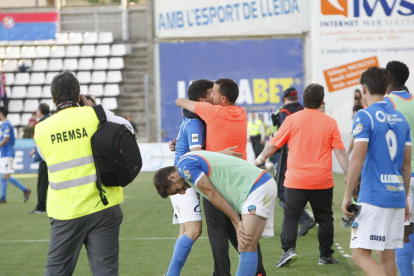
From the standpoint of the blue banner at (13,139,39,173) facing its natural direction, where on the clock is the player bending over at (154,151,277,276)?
The player bending over is roughly at 12 o'clock from the blue banner.

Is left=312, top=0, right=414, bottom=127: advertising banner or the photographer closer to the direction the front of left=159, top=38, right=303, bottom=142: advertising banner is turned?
the photographer

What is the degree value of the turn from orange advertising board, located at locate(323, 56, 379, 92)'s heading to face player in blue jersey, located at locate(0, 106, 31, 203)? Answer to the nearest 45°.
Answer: approximately 45° to its right

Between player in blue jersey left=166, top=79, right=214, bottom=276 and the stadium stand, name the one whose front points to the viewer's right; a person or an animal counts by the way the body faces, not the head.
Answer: the player in blue jersey

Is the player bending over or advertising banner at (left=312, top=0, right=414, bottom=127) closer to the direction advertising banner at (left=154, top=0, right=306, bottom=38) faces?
the player bending over

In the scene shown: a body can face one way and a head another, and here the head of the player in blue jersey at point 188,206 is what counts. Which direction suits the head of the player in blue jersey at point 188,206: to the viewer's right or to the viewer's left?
to the viewer's right

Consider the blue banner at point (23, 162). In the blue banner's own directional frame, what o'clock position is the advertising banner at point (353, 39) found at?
The advertising banner is roughly at 9 o'clock from the blue banner.

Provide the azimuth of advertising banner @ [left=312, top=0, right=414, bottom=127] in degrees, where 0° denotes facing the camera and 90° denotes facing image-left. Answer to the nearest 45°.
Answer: approximately 0°

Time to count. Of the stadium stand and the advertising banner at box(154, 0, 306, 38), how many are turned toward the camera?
2

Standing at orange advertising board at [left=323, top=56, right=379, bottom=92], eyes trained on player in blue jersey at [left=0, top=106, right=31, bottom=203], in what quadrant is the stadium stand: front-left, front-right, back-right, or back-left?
front-right

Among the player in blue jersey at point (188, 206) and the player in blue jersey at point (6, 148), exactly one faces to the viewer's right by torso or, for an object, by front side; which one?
the player in blue jersey at point (188, 206)

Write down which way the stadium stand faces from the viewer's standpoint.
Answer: facing the viewer

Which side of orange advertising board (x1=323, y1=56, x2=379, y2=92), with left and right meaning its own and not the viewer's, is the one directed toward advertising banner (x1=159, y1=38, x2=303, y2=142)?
right

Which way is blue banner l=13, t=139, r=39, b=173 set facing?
toward the camera

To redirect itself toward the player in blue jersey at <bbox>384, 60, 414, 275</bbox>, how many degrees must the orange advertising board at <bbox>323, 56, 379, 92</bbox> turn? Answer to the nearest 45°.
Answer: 0° — it already faces them
